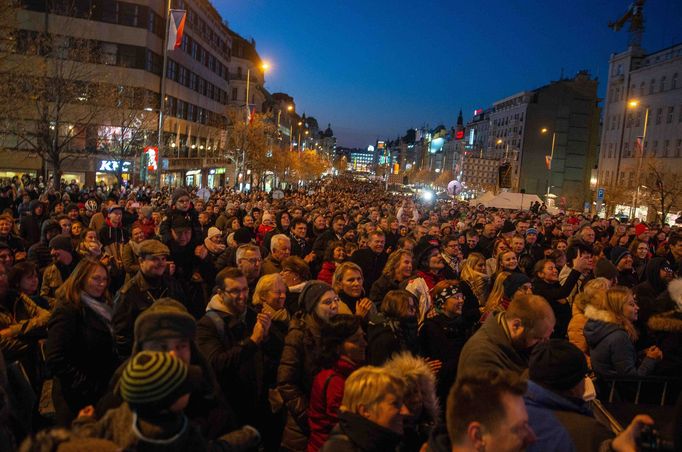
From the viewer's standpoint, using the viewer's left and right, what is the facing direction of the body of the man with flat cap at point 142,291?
facing the viewer and to the right of the viewer

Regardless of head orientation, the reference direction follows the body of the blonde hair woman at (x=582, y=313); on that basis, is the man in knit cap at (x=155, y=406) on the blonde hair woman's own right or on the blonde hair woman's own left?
on the blonde hair woman's own right

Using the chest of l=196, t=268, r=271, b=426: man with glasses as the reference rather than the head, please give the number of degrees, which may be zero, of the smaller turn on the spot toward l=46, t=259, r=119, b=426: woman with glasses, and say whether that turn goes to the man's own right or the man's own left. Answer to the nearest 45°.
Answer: approximately 135° to the man's own right

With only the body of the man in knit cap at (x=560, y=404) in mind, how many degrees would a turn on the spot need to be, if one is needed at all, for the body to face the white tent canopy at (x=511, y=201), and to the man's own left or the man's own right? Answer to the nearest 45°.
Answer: approximately 45° to the man's own left

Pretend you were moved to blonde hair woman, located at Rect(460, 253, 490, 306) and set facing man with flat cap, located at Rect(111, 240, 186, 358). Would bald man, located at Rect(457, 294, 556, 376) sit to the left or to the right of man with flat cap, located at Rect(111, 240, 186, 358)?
left

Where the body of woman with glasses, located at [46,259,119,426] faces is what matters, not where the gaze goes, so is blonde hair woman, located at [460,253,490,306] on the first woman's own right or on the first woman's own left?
on the first woman's own left

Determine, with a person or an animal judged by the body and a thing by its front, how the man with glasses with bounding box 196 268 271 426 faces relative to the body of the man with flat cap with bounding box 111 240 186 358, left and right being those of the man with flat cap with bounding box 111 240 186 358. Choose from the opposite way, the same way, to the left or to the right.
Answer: the same way

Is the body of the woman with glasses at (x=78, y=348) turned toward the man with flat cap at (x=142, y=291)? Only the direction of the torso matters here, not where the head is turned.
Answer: no

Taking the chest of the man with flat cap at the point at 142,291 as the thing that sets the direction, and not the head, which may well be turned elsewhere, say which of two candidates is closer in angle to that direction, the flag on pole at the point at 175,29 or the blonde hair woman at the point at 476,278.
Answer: the blonde hair woman

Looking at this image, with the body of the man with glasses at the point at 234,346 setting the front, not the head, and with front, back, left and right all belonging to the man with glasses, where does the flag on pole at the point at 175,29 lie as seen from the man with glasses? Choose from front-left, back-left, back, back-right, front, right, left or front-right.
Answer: back-left
